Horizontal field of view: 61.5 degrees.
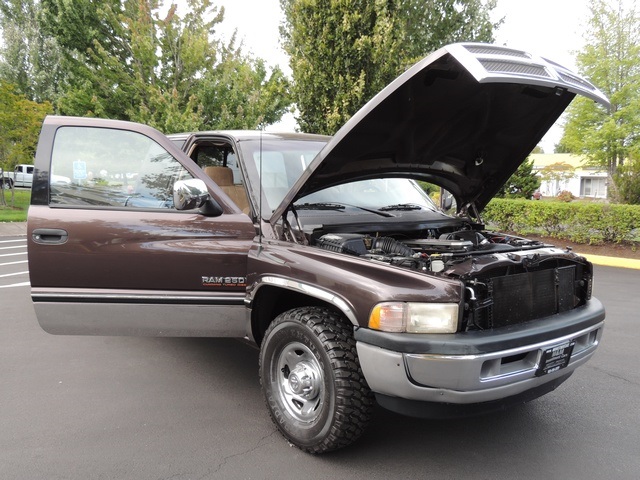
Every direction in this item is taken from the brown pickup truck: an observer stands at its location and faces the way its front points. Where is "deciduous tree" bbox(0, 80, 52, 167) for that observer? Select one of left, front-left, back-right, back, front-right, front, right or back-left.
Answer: back

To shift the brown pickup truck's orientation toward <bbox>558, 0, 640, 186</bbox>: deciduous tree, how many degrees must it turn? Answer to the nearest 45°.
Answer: approximately 90° to its left

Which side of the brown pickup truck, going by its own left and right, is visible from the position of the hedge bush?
left

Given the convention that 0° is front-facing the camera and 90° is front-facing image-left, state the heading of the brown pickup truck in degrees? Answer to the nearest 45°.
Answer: approximately 315°

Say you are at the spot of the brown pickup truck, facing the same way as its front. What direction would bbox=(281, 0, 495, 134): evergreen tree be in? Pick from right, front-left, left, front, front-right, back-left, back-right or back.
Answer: back-left
